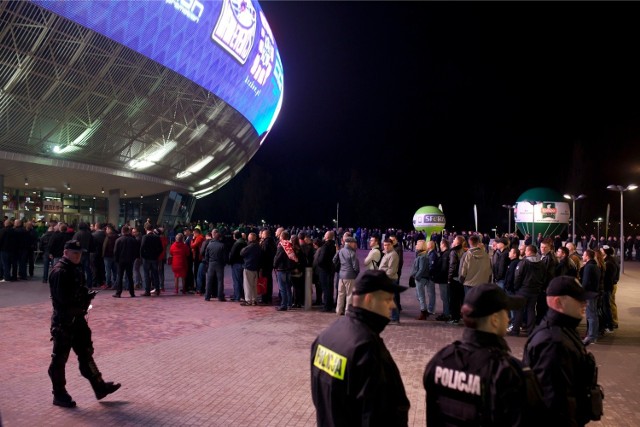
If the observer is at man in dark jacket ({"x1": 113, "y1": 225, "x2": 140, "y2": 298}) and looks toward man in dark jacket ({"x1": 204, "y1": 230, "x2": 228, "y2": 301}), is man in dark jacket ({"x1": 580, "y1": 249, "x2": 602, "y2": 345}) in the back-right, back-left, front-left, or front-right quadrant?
front-right

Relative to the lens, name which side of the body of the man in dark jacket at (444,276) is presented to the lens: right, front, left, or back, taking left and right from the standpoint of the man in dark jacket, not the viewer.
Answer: left

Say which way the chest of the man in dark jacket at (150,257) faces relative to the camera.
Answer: away from the camera

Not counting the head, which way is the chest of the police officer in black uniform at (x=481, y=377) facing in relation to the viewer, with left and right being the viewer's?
facing away from the viewer and to the right of the viewer

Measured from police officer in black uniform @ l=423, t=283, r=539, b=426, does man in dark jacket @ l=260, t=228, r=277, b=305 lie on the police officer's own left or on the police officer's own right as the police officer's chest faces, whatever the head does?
on the police officer's own left

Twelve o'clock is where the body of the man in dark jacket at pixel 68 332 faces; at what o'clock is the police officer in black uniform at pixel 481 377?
The police officer in black uniform is roughly at 2 o'clock from the man in dark jacket.

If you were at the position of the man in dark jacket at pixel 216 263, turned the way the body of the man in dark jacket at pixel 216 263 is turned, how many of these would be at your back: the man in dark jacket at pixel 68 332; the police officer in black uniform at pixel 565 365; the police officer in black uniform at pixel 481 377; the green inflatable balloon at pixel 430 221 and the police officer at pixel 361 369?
4

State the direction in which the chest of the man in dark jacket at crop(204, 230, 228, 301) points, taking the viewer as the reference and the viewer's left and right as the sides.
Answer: facing away from the viewer

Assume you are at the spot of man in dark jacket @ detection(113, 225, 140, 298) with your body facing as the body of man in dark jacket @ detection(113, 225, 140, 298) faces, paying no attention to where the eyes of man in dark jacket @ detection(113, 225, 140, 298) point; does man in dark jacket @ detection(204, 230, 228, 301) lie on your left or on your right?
on your right

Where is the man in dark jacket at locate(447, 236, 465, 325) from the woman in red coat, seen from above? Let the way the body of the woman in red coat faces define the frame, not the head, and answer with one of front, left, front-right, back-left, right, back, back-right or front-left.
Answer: back-right

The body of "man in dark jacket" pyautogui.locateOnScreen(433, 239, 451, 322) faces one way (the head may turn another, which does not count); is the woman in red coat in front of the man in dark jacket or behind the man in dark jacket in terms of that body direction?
in front

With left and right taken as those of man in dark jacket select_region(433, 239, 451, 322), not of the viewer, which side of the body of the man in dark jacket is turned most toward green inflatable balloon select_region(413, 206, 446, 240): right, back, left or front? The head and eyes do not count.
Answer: right

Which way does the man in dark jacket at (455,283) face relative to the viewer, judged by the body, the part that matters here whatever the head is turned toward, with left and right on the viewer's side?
facing to the left of the viewer

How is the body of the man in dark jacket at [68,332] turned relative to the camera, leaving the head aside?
to the viewer's right

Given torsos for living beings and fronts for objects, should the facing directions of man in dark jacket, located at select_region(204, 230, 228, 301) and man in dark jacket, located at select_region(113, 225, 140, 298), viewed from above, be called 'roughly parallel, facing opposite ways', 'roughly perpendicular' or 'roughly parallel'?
roughly parallel
